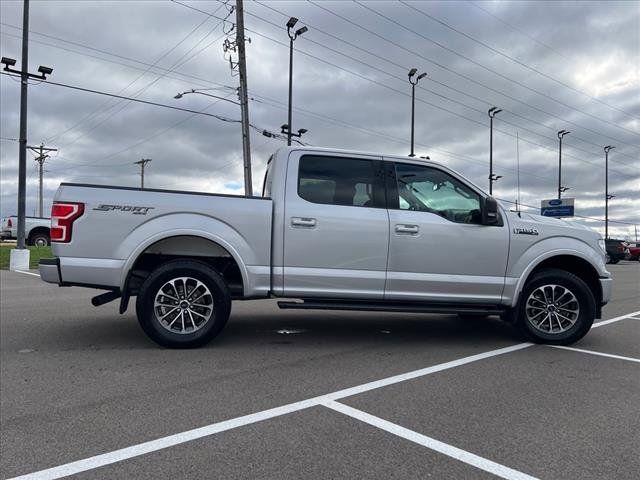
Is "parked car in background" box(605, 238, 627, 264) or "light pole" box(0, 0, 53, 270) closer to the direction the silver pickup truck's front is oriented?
the parked car in background

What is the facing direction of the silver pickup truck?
to the viewer's right

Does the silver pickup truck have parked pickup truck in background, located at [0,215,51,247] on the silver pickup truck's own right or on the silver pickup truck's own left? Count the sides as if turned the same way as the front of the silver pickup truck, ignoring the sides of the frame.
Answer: on the silver pickup truck's own left

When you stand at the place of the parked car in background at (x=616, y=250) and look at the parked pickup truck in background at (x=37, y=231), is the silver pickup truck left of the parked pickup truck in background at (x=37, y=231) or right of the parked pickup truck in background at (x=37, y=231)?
left

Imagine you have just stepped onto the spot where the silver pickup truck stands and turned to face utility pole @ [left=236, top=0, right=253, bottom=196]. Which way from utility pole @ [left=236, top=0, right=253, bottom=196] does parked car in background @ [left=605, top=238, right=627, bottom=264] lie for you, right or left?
right

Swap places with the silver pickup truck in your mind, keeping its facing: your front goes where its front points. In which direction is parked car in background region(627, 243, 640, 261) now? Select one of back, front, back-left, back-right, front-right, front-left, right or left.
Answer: front-left

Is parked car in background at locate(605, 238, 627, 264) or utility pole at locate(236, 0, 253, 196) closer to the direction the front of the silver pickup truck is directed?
the parked car in background

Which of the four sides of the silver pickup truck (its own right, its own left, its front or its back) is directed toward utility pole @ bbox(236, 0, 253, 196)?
left

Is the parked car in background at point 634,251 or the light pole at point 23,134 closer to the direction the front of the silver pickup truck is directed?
the parked car in background

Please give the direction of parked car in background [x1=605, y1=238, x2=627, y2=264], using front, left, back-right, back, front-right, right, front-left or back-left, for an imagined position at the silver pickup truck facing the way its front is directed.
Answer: front-left

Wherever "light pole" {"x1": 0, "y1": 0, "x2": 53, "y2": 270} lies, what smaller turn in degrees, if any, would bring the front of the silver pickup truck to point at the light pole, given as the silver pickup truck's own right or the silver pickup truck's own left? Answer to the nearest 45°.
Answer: approximately 135° to the silver pickup truck's own left
